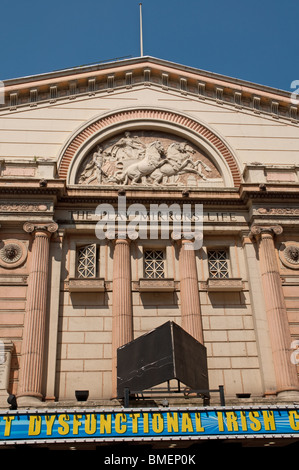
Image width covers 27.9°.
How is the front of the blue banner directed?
toward the camera

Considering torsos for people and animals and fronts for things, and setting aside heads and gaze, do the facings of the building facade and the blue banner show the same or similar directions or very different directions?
same or similar directions

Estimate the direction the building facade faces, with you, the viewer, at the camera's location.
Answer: facing the viewer

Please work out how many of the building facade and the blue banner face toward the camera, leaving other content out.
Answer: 2
